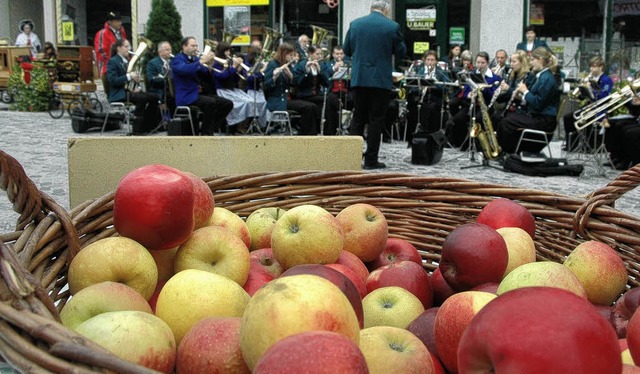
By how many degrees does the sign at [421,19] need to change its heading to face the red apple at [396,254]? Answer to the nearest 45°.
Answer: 0° — it already faces it

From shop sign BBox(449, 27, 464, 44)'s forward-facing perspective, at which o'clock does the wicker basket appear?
The wicker basket is roughly at 12 o'clock from the shop sign.

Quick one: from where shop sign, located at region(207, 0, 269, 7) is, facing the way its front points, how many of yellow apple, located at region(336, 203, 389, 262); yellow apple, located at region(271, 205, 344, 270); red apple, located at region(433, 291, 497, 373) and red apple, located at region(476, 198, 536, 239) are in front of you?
4

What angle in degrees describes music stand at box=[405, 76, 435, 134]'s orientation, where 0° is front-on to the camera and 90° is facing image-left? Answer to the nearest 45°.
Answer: approximately 180°

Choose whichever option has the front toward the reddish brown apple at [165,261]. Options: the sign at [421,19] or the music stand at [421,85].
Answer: the sign
